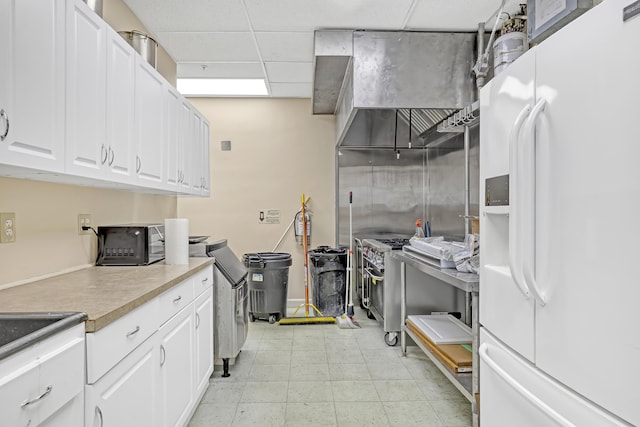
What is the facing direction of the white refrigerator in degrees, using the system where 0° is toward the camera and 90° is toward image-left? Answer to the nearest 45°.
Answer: approximately 45°

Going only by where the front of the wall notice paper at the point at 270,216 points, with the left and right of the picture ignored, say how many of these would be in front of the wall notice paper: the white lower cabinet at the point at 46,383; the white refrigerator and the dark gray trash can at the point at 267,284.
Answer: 3

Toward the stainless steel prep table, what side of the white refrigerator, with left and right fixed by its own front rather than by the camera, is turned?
right

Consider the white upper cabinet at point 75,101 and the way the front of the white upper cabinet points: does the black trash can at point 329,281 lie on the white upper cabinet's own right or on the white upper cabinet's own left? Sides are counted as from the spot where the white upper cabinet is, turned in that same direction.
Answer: on the white upper cabinet's own left

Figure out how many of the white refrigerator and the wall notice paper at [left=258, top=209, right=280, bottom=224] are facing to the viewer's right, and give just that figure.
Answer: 0

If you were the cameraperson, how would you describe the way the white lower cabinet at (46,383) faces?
facing the viewer and to the right of the viewer

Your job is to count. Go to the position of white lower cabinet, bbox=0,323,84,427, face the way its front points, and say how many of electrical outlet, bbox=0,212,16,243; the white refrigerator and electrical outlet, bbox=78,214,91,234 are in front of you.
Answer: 1

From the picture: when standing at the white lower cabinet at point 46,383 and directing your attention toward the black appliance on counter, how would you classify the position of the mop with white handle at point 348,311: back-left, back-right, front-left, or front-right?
front-right

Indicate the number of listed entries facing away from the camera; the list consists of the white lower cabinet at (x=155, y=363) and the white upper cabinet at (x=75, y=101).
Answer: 0

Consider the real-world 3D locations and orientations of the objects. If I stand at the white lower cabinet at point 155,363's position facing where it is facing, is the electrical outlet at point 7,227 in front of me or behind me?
behind

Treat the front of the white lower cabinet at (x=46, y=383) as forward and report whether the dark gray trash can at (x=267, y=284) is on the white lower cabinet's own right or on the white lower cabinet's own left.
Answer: on the white lower cabinet's own left

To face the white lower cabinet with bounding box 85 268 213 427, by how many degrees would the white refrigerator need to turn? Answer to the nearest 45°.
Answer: approximately 45° to its right

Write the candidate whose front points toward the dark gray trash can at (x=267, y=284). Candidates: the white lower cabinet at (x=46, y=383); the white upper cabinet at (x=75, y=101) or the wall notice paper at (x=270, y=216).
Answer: the wall notice paper

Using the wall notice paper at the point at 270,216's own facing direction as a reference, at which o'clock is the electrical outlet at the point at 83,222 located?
The electrical outlet is roughly at 1 o'clock from the wall notice paper.

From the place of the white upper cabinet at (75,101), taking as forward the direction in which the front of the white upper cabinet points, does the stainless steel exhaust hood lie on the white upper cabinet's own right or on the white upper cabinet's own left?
on the white upper cabinet's own left

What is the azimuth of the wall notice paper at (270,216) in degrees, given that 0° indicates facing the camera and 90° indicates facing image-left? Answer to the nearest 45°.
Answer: approximately 0°

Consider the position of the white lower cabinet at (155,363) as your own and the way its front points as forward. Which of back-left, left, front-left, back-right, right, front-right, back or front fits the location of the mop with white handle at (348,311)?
left
